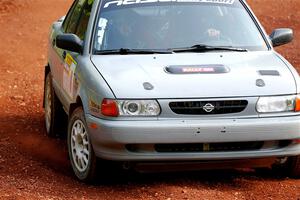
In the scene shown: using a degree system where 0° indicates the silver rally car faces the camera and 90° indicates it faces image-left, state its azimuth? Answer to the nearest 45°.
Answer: approximately 0°
